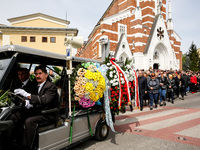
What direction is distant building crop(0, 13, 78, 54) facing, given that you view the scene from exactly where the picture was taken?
facing the viewer

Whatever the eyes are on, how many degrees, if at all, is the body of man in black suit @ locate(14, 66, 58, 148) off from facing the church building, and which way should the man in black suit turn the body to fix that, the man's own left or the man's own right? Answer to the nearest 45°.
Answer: approximately 180°

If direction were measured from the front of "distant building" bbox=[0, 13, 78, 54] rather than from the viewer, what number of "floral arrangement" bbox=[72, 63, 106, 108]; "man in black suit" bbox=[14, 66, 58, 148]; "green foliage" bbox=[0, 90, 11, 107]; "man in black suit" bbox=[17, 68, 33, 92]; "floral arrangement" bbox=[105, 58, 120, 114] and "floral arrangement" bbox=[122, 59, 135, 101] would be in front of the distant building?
6

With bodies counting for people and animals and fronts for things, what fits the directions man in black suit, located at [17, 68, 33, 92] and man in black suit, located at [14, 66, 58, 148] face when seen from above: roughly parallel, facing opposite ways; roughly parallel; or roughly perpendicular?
roughly parallel

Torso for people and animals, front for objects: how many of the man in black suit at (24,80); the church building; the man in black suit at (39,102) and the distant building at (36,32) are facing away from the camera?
0

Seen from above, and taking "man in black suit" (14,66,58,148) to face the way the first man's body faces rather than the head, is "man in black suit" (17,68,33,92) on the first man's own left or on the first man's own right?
on the first man's own right

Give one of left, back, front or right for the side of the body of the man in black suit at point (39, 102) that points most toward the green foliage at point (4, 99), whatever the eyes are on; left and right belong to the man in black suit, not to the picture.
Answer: front

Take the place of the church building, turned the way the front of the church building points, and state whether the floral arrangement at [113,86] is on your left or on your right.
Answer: on your right

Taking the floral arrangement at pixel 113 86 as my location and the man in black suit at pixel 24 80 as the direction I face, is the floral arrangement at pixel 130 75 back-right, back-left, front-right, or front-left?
back-right

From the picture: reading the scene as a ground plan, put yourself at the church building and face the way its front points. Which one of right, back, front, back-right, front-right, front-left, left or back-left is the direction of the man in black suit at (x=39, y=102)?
front-right

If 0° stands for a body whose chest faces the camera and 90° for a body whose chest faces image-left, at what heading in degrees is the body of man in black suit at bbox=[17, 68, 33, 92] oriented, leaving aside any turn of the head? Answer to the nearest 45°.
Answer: approximately 45°

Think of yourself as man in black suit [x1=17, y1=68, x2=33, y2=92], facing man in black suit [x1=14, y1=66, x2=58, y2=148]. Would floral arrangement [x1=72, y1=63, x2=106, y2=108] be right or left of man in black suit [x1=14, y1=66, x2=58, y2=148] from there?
left

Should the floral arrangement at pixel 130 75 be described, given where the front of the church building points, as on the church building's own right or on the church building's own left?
on the church building's own right

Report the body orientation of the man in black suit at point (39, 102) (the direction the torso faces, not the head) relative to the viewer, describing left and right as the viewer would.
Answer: facing the viewer and to the left of the viewer

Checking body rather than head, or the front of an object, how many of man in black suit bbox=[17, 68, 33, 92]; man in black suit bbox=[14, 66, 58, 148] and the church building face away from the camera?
0

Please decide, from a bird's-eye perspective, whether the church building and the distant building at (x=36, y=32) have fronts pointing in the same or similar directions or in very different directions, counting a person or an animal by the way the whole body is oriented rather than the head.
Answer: same or similar directions

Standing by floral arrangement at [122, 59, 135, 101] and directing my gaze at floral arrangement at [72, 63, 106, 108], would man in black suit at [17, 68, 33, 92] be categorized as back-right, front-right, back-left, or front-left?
front-right

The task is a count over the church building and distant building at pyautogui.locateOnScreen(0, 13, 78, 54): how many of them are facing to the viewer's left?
0

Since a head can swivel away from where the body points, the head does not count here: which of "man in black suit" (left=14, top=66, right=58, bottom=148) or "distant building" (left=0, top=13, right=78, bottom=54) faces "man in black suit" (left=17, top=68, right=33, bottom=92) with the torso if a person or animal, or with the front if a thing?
the distant building
